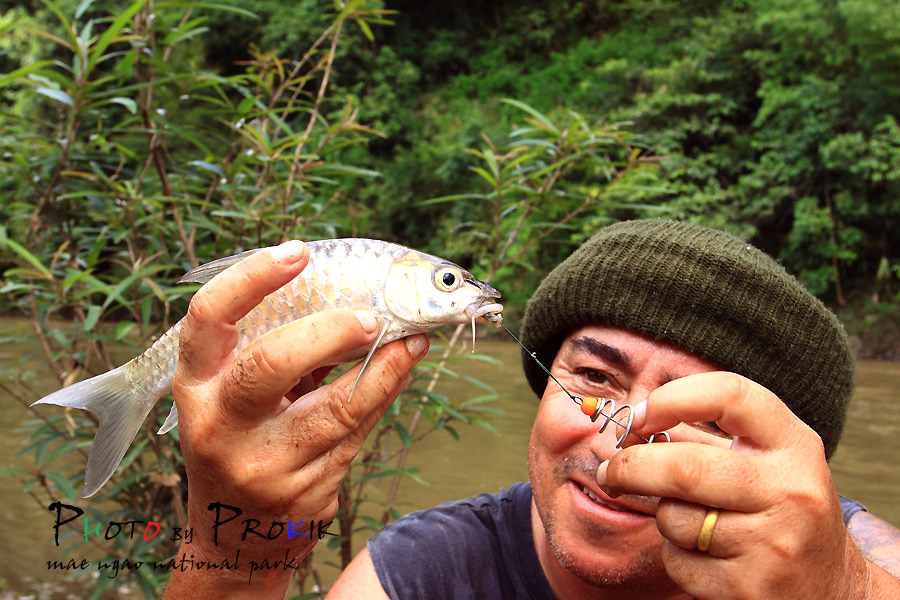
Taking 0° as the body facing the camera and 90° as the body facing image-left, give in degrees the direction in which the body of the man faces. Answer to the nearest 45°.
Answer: approximately 0°
